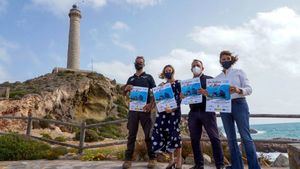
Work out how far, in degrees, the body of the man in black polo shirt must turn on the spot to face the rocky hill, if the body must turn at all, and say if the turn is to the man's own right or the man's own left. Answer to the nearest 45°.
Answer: approximately 180°

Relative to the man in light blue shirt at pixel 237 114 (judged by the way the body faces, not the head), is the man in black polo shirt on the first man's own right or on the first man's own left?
on the first man's own right

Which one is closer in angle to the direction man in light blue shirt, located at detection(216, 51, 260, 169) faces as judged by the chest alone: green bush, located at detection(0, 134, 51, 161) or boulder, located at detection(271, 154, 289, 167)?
the green bush

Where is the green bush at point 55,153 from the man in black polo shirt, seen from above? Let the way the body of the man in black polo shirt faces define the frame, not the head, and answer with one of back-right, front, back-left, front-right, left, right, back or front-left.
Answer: back-right

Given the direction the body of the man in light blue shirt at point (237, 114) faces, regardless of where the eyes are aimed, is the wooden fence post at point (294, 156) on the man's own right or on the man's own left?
on the man's own left

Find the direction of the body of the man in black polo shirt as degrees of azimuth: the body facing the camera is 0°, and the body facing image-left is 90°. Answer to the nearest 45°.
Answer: approximately 0°

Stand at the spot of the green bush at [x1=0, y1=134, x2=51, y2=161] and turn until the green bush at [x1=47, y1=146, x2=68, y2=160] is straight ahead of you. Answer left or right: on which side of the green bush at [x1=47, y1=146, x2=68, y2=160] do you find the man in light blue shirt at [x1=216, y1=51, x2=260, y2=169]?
right

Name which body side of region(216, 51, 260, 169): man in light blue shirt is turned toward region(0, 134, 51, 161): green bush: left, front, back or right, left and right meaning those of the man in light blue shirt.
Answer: right

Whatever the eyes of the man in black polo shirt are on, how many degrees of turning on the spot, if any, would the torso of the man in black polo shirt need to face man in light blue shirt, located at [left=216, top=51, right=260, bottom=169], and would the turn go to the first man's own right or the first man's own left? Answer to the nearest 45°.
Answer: approximately 45° to the first man's own left
